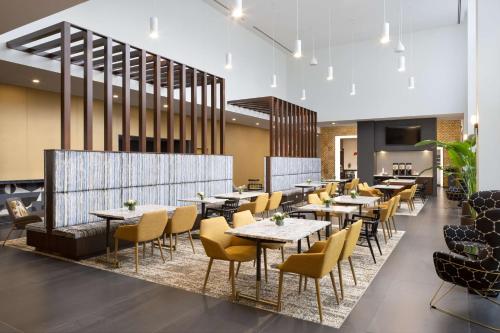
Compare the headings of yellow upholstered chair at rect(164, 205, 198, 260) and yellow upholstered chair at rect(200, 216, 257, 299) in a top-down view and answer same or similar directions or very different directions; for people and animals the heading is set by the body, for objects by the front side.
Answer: very different directions

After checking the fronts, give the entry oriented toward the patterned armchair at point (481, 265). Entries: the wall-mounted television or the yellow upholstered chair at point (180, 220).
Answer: the wall-mounted television

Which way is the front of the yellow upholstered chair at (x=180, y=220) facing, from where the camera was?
facing away from the viewer and to the left of the viewer

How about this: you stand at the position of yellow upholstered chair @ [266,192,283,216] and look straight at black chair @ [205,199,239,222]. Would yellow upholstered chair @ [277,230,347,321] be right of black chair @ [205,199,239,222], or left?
left

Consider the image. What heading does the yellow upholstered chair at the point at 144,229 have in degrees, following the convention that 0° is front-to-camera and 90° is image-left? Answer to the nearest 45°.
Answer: approximately 135°

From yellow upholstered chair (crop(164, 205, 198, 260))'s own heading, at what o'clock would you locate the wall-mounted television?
The wall-mounted television is roughly at 3 o'clock from the yellow upholstered chair.

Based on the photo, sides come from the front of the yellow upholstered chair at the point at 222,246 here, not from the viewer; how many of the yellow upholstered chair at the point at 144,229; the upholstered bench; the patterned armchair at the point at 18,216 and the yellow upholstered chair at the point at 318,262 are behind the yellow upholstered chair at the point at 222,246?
3

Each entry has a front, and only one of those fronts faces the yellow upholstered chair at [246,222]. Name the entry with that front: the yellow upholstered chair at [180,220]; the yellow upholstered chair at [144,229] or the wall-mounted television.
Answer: the wall-mounted television

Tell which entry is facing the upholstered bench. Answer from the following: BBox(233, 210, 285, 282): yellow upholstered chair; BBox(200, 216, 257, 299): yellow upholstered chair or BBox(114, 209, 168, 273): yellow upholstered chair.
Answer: BBox(114, 209, 168, 273): yellow upholstered chair
